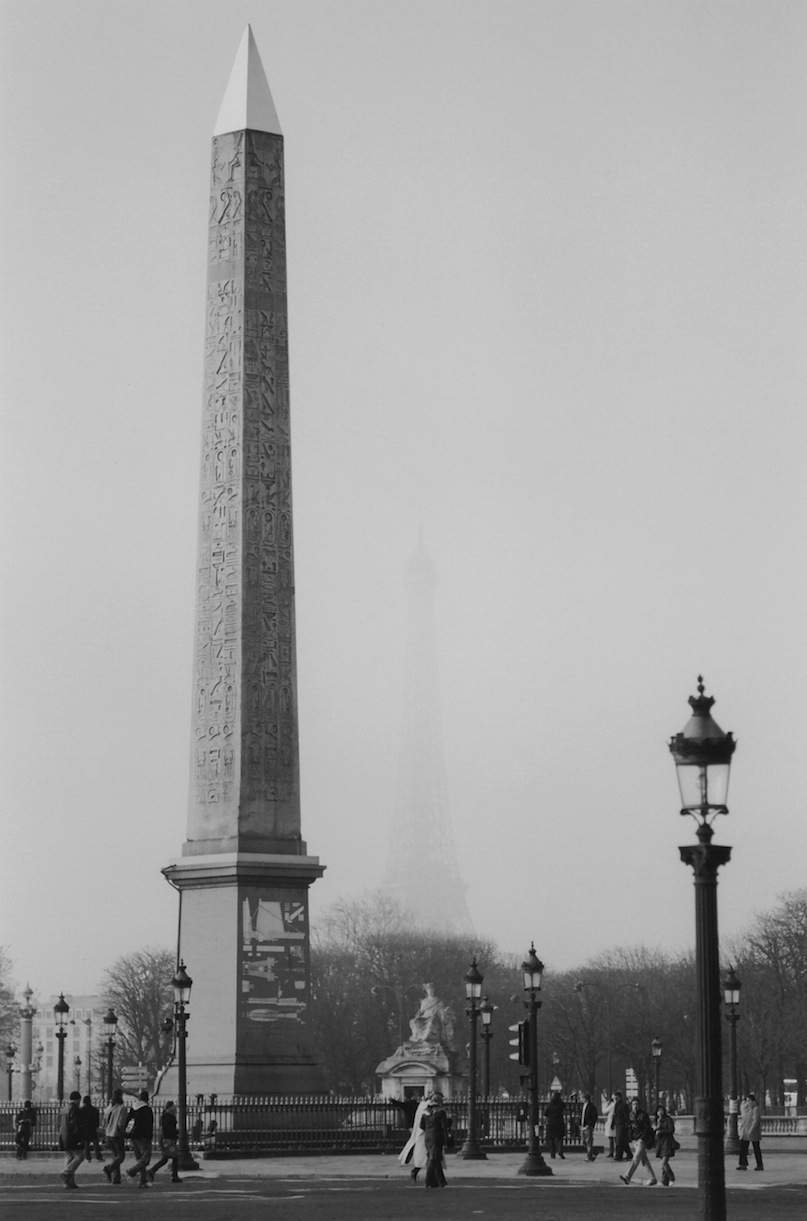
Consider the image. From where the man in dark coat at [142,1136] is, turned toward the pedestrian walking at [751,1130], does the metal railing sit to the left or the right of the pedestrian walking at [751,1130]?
left

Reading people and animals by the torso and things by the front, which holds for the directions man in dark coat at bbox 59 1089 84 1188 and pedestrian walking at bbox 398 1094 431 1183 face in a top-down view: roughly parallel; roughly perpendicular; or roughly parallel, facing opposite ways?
roughly parallel

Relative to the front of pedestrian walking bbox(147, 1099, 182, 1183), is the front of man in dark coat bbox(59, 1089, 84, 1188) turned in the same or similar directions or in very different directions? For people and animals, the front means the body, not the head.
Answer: same or similar directions
